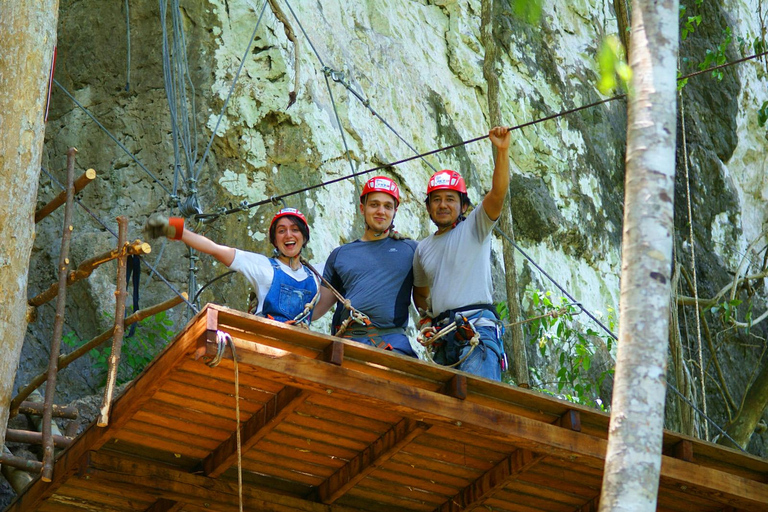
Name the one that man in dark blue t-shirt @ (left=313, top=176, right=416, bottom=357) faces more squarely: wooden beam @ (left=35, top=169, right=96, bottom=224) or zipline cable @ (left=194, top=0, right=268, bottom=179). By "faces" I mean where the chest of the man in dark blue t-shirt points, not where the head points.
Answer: the wooden beam

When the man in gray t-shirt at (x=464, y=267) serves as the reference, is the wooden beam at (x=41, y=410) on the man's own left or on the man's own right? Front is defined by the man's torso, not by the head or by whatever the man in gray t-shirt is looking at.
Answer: on the man's own right

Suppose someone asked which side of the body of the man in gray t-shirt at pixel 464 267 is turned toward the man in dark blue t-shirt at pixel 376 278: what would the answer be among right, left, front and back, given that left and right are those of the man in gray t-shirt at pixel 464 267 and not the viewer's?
right

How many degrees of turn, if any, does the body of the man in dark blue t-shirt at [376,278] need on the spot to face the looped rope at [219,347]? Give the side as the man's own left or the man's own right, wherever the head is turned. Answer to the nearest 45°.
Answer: approximately 45° to the man's own right

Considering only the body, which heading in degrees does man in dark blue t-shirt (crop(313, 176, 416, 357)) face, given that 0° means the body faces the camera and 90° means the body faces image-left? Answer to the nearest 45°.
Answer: approximately 0°

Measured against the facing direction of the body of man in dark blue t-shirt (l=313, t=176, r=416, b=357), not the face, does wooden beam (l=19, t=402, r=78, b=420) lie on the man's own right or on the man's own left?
on the man's own right

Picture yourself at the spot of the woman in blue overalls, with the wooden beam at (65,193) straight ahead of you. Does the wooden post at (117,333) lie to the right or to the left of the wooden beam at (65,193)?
left

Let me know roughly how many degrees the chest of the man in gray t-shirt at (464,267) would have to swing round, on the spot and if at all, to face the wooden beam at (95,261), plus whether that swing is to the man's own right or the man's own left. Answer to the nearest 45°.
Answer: approximately 45° to the man's own right
